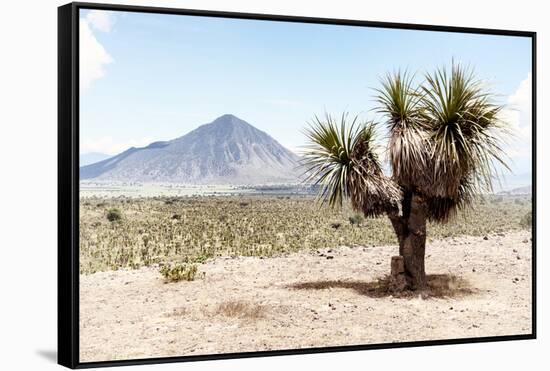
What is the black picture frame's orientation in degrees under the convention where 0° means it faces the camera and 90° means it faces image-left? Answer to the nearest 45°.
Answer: approximately 315°
